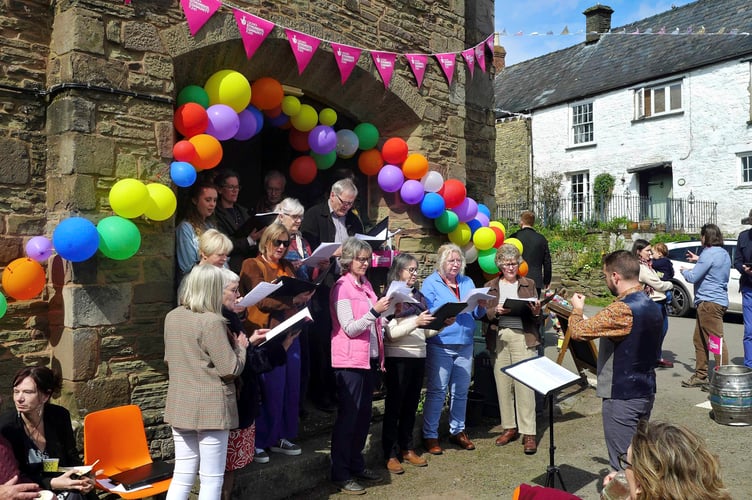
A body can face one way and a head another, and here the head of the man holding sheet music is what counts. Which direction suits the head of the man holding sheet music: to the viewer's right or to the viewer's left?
to the viewer's right

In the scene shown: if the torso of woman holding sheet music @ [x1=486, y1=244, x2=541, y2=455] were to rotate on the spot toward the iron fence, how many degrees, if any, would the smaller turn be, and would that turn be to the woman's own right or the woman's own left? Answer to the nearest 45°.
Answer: approximately 180°

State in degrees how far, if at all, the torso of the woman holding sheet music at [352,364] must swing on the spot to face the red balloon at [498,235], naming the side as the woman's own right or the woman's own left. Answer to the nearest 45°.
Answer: approximately 90° to the woman's own left

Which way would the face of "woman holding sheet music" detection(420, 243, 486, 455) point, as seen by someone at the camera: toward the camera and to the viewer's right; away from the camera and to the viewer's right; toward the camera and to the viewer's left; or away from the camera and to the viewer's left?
toward the camera and to the viewer's right

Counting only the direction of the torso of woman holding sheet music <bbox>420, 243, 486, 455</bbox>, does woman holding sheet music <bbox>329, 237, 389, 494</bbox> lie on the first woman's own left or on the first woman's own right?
on the first woman's own right
